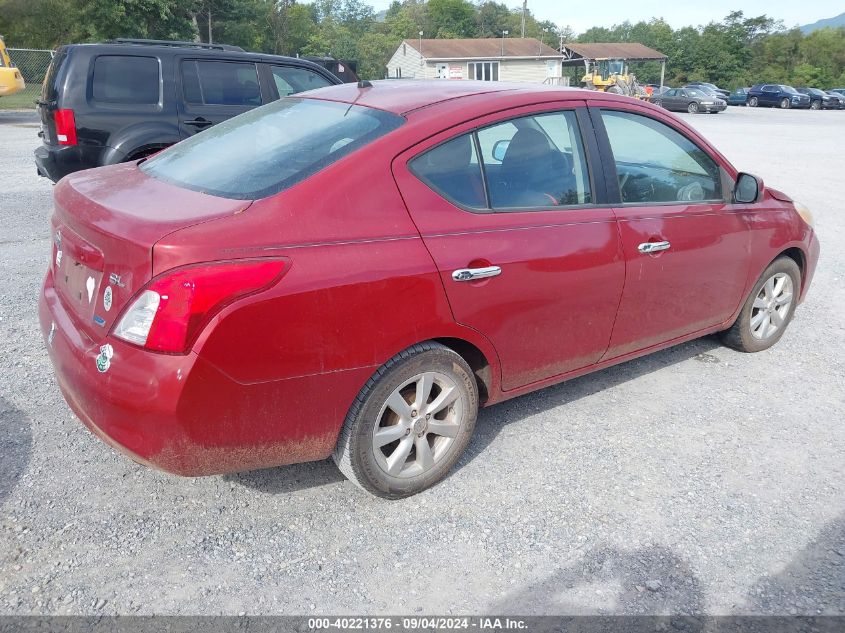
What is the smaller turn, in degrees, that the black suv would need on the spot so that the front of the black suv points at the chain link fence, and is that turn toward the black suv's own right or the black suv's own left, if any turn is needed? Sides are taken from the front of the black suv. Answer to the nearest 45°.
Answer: approximately 90° to the black suv's own left

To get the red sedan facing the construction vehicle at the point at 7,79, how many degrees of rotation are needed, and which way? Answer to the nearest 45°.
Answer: approximately 90° to its left

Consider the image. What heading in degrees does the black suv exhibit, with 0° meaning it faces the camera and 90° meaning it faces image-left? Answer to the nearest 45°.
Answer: approximately 270°

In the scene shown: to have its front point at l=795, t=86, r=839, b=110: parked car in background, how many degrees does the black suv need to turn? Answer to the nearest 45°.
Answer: approximately 45° to its left

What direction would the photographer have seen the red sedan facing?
facing away from the viewer and to the right of the viewer

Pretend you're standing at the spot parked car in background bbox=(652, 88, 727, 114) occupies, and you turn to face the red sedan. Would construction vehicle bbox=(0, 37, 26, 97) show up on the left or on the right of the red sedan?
right

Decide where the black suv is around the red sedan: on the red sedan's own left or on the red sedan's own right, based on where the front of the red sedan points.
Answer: on the red sedan's own left

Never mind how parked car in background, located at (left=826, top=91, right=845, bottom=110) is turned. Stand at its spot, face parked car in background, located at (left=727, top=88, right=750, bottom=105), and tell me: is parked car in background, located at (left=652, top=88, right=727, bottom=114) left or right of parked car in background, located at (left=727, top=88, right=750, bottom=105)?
left
